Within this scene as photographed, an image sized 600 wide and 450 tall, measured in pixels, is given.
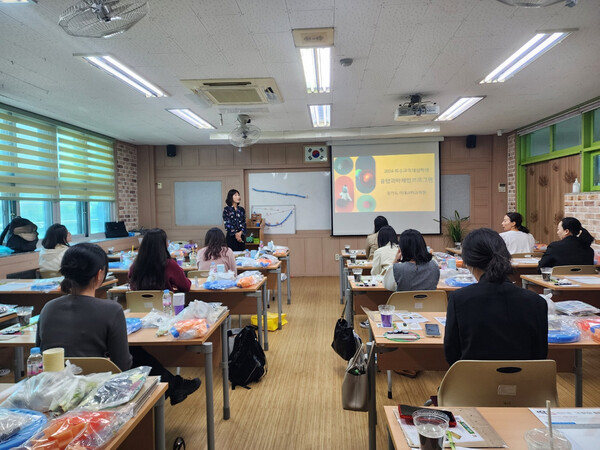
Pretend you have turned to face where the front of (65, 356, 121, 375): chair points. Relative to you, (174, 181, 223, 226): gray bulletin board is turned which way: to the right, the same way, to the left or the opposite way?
the opposite way

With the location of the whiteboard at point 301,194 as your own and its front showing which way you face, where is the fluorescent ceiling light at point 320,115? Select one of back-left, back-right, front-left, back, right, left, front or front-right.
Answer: front

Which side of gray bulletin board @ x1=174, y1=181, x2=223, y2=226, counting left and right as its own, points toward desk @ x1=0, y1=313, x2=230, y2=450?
front

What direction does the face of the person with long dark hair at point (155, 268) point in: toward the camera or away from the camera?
away from the camera

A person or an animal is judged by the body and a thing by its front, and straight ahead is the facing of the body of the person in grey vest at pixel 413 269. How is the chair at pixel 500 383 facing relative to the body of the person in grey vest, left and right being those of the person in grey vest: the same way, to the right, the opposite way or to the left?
the same way

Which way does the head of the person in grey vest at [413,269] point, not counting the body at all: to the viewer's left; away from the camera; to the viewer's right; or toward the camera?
away from the camera

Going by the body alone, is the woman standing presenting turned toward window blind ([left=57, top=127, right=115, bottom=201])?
no

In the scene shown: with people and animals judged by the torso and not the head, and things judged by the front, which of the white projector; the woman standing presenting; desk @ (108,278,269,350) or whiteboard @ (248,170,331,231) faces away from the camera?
the white projector

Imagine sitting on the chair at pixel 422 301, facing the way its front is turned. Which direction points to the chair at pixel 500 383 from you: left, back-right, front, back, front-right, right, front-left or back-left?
back

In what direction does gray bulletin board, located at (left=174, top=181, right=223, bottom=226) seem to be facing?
toward the camera

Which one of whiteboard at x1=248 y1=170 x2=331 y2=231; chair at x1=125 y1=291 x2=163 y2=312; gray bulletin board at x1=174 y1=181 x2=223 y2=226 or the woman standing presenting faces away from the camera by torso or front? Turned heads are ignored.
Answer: the chair

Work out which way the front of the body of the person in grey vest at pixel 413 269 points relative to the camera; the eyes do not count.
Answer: away from the camera

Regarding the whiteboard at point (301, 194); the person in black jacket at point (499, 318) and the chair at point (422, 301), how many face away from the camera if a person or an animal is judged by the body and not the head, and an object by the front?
2

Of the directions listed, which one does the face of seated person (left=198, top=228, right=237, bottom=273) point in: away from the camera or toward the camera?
away from the camera

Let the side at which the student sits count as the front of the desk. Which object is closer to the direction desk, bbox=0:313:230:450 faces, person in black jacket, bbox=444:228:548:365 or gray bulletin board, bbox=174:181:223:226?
the person in black jacket

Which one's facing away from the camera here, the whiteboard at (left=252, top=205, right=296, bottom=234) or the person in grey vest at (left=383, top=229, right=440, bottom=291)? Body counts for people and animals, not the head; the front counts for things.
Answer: the person in grey vest

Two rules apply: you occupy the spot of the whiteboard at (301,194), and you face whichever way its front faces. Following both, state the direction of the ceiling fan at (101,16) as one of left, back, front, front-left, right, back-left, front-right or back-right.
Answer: front

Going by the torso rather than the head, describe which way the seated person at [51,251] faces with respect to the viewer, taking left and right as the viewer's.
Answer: facing away from the viewer and to the right of the viewer

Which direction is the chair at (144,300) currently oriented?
away from the camera

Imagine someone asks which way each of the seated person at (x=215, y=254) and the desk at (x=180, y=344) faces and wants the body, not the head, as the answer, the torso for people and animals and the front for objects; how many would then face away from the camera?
1

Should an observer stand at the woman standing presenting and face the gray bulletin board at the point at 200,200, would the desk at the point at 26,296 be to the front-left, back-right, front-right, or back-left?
back-left
